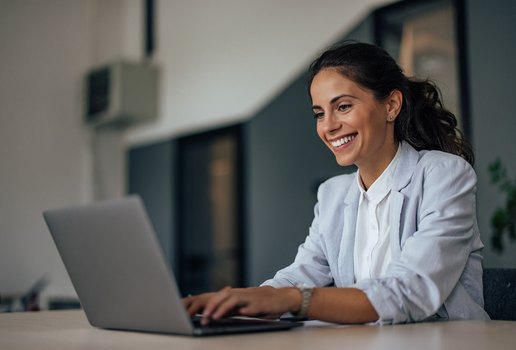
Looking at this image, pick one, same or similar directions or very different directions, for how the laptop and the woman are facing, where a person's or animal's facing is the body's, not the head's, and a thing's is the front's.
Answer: very different directions

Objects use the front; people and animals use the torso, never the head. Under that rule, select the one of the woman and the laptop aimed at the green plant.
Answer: the laptop

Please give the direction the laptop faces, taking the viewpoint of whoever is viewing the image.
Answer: facing away from the viewer and to the right of the viewer

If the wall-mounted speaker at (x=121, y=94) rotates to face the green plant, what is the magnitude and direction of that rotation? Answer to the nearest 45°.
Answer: approximately 90° to its left

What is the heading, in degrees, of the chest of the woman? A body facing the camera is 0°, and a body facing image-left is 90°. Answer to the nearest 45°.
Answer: approximately 45°

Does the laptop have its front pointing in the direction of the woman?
yes
